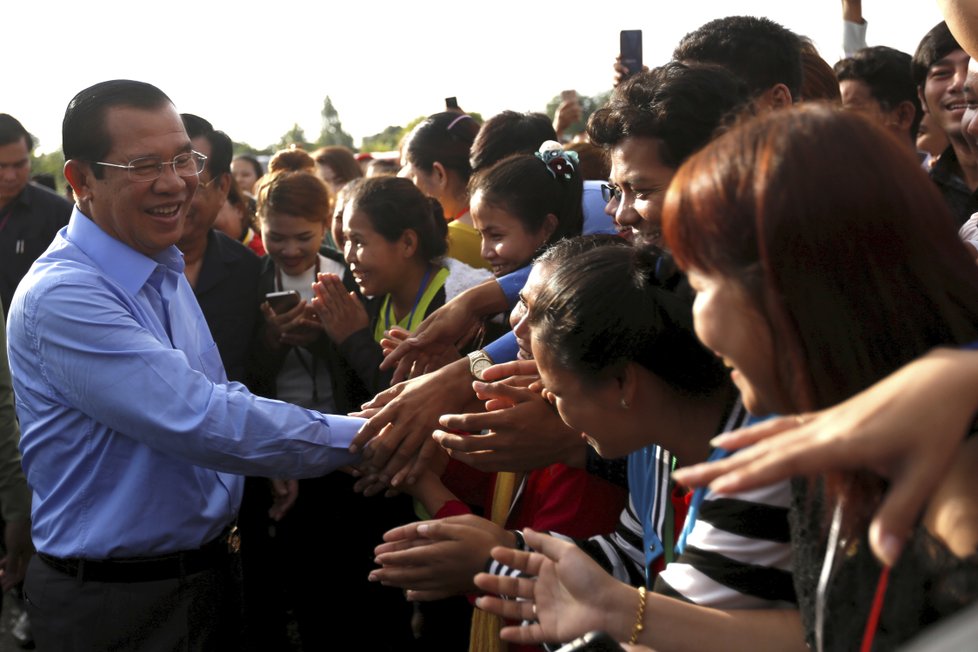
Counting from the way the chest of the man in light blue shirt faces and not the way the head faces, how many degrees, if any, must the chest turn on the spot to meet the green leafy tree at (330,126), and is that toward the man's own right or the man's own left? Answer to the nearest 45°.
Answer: approximately 135° to the man's own left

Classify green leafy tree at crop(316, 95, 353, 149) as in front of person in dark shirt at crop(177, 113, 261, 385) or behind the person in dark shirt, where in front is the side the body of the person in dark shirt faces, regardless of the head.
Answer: behind

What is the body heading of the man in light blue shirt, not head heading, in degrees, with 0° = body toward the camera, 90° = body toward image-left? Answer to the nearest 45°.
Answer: approximately 315°

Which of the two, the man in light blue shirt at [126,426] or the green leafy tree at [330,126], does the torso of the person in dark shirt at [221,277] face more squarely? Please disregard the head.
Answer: the man in light blue shirt

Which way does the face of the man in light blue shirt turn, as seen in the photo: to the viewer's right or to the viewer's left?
to the viewer's right

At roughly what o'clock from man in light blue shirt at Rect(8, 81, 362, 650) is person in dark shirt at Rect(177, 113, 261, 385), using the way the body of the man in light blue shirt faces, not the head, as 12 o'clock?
The person in dark shirt is roughly at 8 o'clock from the man in light blue shirt.
